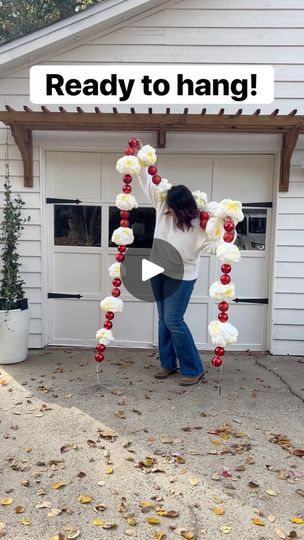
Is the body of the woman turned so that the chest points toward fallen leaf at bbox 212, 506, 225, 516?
no

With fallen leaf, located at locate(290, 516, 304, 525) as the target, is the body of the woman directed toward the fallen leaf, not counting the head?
no

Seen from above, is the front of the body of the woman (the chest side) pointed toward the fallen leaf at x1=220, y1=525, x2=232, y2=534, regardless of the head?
no

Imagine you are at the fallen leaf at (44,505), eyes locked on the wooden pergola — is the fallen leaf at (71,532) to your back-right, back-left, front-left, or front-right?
back-right

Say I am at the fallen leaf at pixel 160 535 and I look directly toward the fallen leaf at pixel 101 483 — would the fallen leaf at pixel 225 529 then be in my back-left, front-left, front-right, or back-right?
back-right

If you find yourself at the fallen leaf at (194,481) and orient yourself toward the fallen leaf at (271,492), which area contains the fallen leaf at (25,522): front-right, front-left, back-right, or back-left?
back-right

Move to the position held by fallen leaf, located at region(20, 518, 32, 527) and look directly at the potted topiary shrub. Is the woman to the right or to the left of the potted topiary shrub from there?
right

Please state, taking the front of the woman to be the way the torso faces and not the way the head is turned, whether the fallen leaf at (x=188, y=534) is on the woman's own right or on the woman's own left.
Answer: on the woman's own left

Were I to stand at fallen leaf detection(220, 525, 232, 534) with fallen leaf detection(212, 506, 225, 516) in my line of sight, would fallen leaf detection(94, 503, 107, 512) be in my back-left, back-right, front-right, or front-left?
front-left

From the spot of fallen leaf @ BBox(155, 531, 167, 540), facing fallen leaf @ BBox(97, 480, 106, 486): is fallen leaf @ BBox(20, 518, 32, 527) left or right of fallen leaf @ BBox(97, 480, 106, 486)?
left
